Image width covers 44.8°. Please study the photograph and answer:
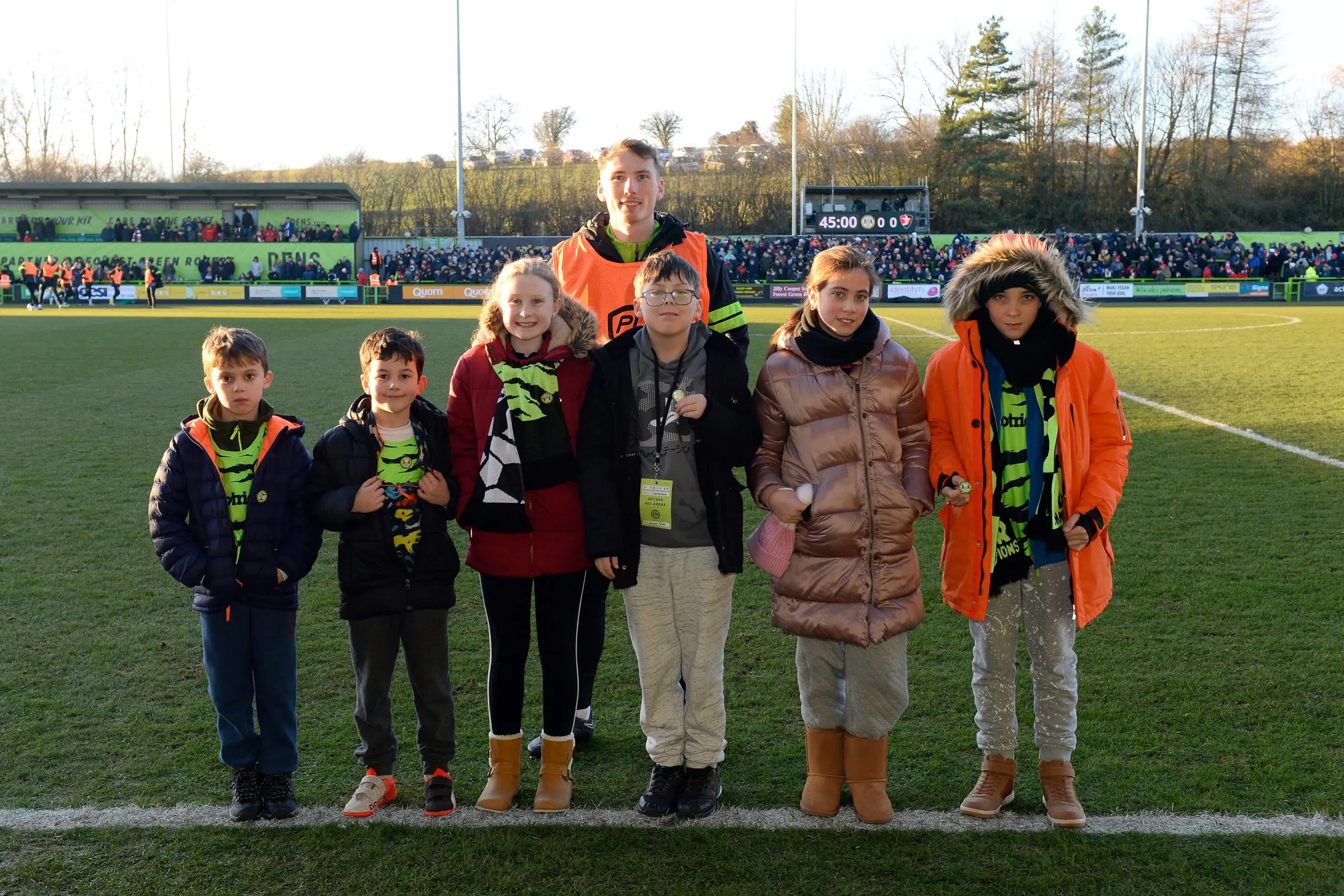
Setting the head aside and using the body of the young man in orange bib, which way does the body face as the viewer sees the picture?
toward the camera

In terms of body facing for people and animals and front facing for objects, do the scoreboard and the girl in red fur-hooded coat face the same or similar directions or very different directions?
same or similar directions

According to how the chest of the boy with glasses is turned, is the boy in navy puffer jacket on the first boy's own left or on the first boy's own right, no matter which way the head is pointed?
on the first boy's own right

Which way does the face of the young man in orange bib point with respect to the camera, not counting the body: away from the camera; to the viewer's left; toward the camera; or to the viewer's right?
toward the camera

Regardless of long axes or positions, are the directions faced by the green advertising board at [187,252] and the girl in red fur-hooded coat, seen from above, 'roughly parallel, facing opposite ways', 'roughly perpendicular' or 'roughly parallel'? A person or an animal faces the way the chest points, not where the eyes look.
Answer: roughly parallel

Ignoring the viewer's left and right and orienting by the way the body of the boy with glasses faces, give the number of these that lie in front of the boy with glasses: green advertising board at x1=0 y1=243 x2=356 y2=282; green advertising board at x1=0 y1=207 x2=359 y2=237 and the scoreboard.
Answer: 0

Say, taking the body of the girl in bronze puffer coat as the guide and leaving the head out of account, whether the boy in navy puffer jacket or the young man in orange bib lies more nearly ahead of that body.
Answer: the boy in navy puffer jacket

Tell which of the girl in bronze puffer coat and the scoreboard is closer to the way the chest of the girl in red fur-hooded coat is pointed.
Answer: the girl in bronze puffer coat

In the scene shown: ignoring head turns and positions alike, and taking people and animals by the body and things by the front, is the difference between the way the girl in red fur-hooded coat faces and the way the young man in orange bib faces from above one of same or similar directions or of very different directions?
same or similar directions

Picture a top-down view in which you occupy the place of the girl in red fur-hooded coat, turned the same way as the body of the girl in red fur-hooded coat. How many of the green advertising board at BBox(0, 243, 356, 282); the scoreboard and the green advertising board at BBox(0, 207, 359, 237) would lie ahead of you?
0

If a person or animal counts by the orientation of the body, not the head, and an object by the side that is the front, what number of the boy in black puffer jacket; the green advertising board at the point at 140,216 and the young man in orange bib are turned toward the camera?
3

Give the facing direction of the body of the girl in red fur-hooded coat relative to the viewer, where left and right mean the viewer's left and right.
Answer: facing the viewer

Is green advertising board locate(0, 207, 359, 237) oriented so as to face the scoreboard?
no

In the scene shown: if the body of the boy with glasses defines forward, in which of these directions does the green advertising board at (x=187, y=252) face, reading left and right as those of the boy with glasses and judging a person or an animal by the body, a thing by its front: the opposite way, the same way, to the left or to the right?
the same way

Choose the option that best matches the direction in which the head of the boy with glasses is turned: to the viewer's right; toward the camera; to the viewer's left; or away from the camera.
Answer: toward the camera

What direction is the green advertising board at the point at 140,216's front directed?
toward the camera

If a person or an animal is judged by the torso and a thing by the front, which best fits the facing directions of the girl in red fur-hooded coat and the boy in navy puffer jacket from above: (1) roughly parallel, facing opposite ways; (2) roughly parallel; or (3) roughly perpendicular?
roughly parallel
